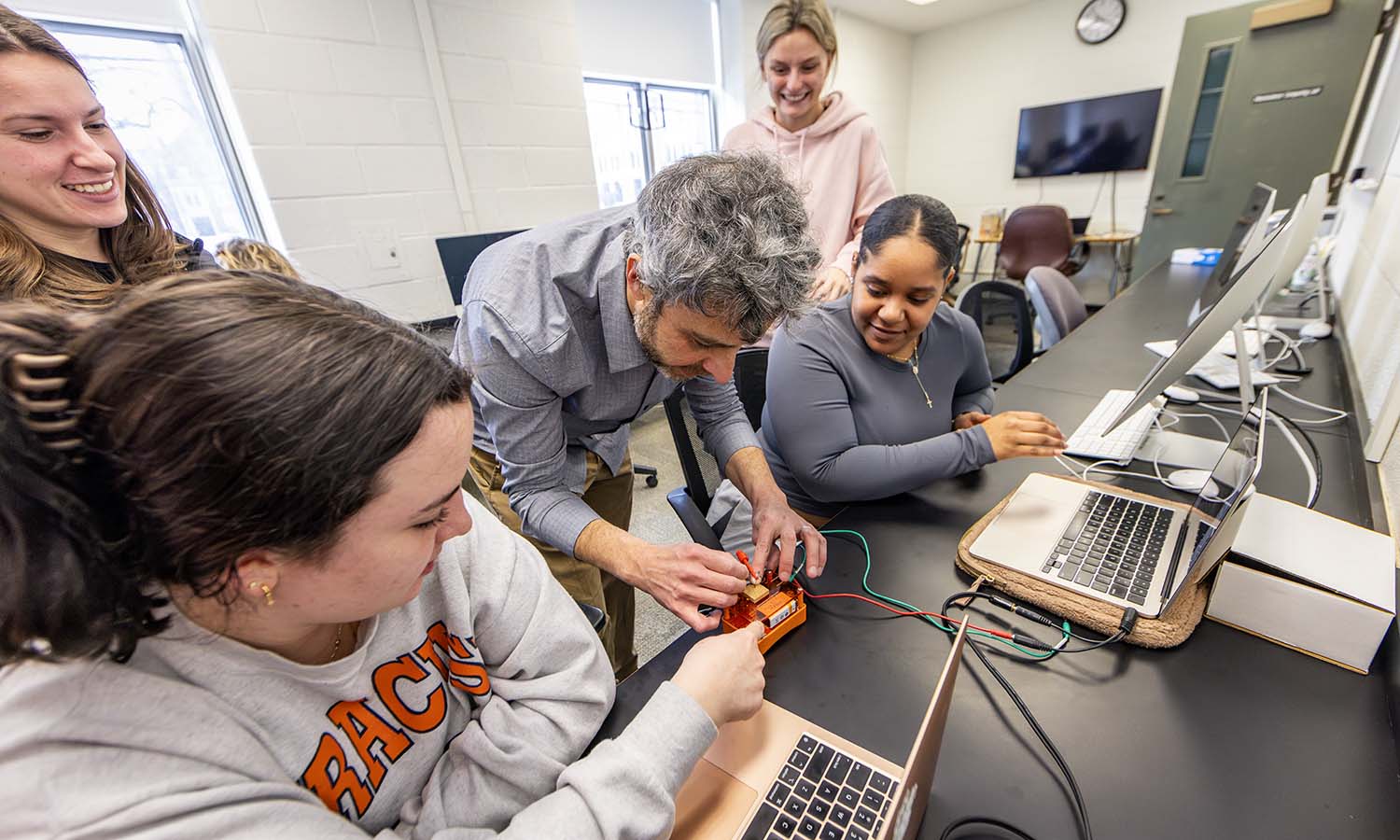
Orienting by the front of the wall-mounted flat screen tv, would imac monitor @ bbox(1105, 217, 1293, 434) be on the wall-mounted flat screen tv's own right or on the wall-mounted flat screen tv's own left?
on the wall-mounted flat screen tv's own left

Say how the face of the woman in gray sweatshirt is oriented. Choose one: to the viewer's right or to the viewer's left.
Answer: to the viewer's right

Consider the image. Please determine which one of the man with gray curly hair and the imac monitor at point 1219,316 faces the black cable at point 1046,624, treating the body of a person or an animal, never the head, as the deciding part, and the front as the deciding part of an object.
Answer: the man with gray curly hair

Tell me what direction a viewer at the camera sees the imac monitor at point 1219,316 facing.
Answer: facing away from the viewer and to the left of the viewer

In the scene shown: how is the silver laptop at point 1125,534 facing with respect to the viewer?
to the viewer's left

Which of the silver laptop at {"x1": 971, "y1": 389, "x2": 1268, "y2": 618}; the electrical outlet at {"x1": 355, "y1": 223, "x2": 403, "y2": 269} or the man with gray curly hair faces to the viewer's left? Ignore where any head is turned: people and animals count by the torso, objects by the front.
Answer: the silver laptop

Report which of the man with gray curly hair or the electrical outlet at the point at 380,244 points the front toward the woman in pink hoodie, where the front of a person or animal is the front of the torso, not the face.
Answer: the electrical outlet

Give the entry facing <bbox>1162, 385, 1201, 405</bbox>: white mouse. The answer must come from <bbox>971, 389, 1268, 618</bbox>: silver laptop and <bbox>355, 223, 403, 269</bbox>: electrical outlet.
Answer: the electrical outlet

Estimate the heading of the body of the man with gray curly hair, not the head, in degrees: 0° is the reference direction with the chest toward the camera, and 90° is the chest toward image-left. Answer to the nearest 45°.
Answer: approximately 315°
